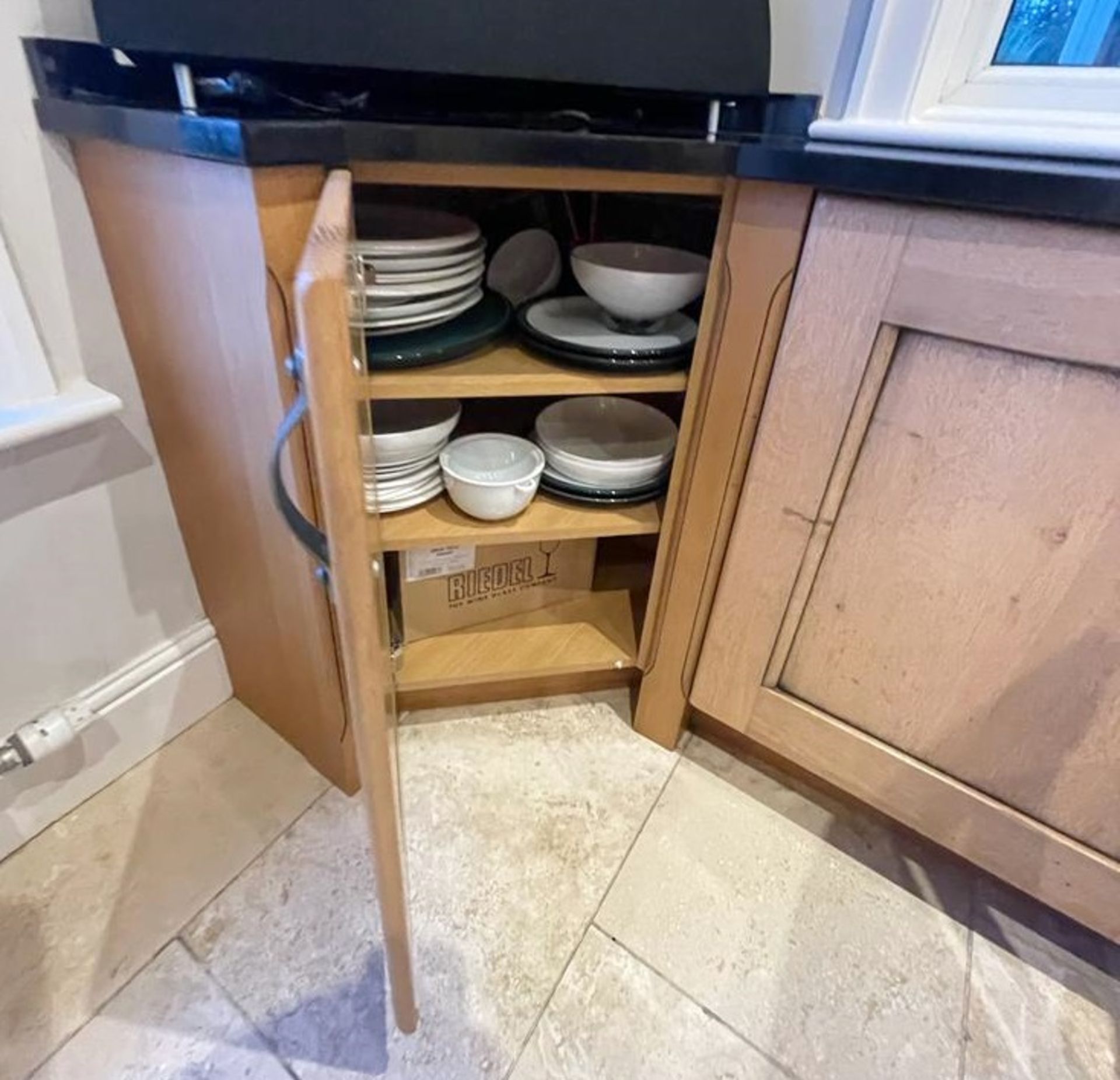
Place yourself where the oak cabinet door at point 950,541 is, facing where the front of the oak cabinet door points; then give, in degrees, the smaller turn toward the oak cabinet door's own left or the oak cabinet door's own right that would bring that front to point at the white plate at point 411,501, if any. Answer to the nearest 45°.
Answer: approximately 45° to the oak cabinet door's own right

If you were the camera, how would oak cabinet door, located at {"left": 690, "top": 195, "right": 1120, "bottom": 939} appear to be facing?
facing the viewer and to the left of the viewer

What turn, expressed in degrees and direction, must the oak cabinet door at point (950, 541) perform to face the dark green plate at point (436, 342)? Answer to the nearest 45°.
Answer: approximately 45° to its right

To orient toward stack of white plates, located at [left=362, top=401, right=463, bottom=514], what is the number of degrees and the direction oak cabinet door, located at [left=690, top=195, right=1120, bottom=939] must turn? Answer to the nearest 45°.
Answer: approximately 45° to its right

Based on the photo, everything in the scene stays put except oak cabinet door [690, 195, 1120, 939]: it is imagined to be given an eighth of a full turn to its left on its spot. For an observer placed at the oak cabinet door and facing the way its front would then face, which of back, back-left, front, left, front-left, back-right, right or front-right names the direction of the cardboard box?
right

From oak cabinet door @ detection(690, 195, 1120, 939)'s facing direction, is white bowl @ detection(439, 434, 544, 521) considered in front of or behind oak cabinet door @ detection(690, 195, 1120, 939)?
in front

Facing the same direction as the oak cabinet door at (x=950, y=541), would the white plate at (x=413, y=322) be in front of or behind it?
in front

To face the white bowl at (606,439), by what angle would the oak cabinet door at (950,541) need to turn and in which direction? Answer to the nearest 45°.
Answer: approximately 45° to its right
